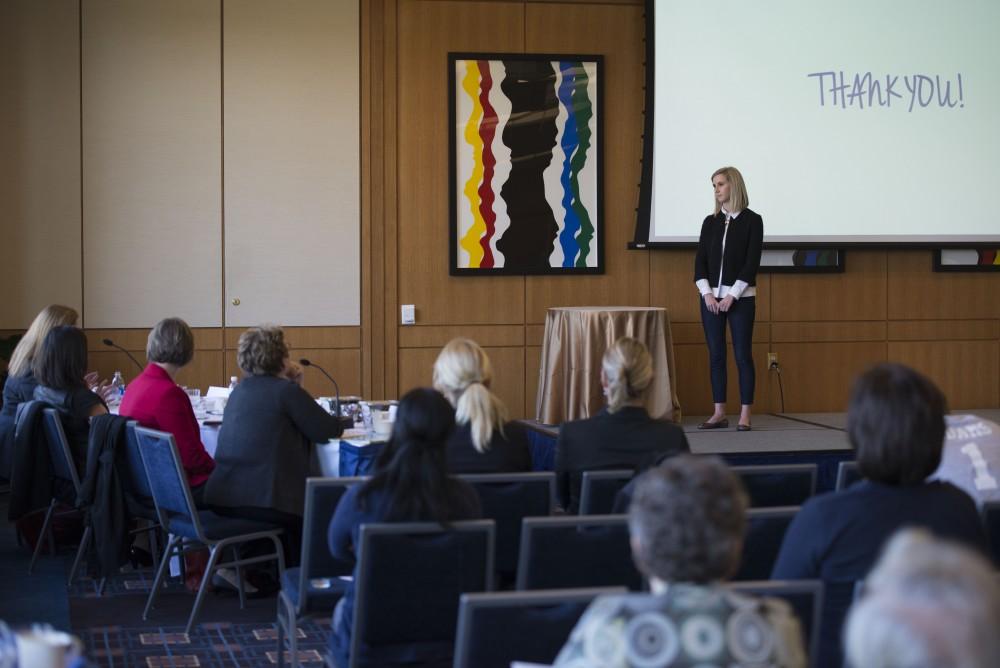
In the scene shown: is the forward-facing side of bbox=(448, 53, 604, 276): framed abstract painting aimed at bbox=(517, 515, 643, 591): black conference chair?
yes

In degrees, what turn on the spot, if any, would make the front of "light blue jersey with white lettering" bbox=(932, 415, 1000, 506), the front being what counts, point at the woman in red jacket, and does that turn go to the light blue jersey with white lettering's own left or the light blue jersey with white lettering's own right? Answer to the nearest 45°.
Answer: approximately 90° to the light blue jersey with white lettering's own left

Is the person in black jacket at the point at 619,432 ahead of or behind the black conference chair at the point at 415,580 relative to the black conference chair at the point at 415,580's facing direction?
ahead

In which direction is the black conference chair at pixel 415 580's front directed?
away from the camera

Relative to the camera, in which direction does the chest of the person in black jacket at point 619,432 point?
away from the camera

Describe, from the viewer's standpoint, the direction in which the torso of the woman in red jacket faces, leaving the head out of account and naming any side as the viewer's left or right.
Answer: facing away from the viewer and to the right of the viewer

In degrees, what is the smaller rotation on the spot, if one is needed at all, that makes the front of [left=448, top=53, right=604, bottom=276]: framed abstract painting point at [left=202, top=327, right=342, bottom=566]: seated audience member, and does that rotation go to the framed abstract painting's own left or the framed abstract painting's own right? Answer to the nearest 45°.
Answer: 0° — it already faces them

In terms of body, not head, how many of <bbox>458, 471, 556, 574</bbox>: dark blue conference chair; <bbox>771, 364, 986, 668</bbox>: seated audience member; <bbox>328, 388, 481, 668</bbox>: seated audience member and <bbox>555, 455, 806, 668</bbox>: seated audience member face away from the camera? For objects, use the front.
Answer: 4

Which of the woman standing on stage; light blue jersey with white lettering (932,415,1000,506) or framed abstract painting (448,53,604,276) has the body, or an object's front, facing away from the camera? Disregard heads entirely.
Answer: the light blue jersey with white lettering

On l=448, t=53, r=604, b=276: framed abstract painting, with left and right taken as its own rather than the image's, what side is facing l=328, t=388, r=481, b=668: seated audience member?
front

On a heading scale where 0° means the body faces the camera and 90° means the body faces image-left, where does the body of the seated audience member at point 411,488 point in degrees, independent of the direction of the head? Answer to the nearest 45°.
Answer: approximately 180°

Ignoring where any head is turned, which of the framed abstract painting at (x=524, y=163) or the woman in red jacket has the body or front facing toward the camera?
the framed abstract painting

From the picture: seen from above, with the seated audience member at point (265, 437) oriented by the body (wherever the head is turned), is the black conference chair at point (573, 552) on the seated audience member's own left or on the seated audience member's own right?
on the seated audience member's own right

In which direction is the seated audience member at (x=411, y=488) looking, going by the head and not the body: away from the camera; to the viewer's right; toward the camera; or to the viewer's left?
away from the camera

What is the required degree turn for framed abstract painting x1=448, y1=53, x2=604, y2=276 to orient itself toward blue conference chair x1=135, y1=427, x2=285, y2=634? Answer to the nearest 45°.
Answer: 0° — it already faces it

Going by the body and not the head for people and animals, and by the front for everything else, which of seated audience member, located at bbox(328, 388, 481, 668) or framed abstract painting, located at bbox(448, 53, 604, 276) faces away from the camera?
the seated audience member

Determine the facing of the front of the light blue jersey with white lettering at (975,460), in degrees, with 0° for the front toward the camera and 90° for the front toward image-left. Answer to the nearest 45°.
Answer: approximately 180°

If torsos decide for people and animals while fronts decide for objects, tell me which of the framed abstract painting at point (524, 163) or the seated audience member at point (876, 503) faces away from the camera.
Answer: the seated audience member

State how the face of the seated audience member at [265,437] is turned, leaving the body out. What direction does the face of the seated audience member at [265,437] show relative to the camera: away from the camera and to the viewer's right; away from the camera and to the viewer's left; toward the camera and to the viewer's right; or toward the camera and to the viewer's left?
away from the camera and to the viewer's right
